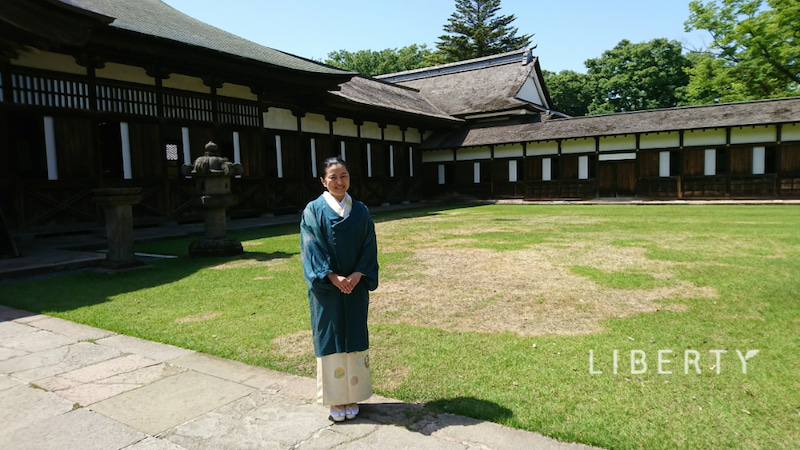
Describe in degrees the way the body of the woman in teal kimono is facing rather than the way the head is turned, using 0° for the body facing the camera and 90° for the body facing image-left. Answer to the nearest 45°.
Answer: approximately 0°

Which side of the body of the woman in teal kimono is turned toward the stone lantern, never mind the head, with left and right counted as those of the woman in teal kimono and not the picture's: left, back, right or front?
back

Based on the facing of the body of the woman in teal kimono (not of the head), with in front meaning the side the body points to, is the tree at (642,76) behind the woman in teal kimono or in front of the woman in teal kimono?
behind

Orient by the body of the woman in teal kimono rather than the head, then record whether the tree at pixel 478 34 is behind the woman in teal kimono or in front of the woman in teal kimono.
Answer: behind

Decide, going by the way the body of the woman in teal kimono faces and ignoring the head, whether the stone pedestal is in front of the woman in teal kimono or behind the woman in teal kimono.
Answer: behind

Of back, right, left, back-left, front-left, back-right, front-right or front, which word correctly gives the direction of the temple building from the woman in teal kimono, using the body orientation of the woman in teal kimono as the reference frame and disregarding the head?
back
